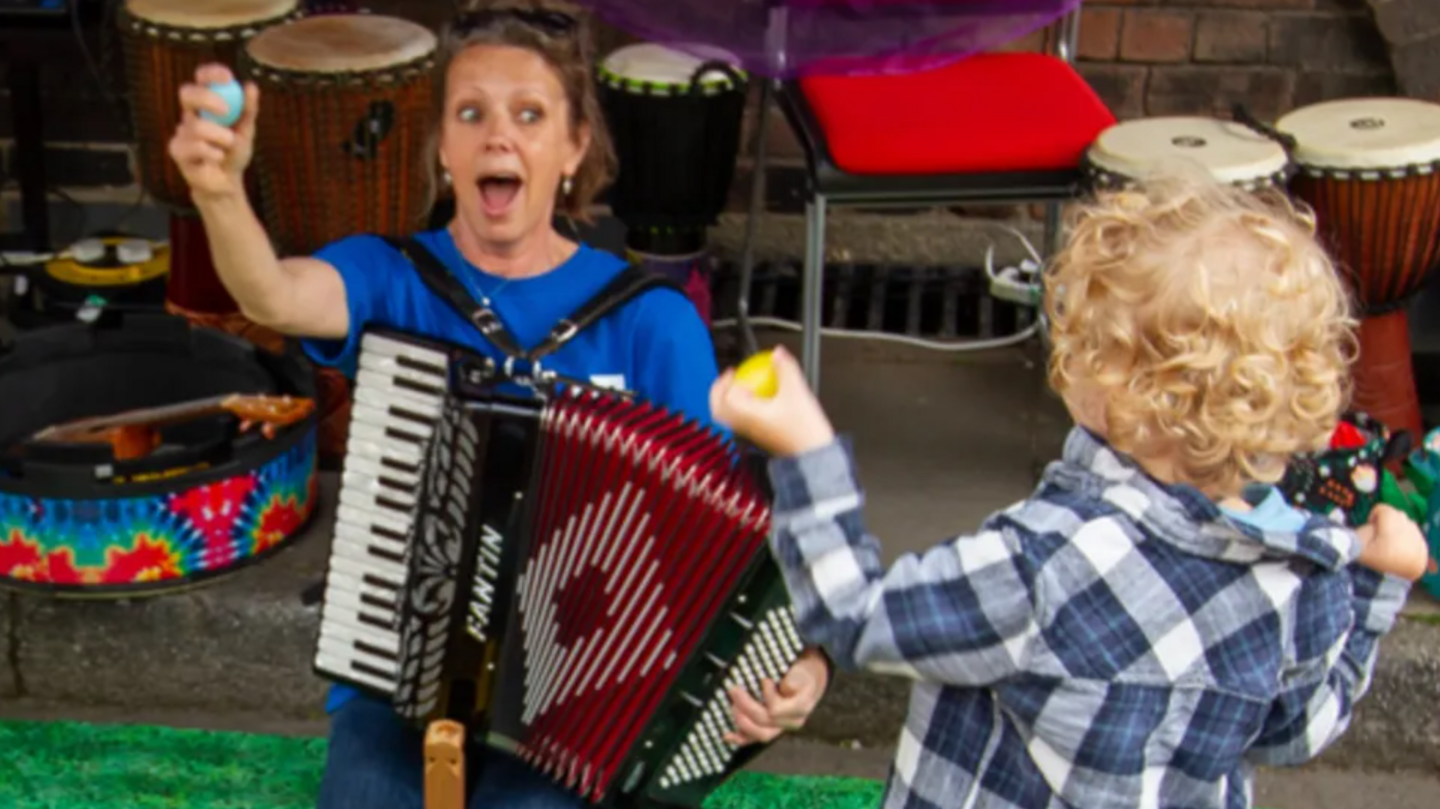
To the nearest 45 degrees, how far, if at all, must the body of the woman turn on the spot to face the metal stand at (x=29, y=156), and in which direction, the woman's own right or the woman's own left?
approximately 135° to the woman's own right

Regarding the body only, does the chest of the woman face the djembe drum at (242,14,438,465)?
no

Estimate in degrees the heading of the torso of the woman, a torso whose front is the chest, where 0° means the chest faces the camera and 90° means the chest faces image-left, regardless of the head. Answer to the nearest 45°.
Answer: approximately 0°

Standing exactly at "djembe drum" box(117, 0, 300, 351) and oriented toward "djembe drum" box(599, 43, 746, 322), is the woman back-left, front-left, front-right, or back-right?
front-right

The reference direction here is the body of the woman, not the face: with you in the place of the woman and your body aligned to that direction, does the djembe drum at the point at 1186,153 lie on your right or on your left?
on your left

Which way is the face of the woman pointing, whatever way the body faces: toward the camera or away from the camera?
toward the camera

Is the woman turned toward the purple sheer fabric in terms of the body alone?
no

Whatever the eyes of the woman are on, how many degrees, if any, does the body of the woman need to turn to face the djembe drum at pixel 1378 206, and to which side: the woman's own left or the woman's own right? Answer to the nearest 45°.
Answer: approximately 135° to the woman's own left

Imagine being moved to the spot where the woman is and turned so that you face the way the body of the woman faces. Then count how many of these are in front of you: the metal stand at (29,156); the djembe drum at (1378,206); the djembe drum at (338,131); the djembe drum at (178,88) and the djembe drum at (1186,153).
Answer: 0

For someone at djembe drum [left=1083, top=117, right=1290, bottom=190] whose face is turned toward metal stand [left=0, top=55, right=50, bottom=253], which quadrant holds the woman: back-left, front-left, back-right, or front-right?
front-left

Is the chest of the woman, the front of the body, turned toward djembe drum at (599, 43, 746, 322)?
no

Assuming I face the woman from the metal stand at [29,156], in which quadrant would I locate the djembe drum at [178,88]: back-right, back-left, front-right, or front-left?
front-left

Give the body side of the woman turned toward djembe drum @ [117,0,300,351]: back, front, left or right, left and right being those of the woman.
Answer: back
